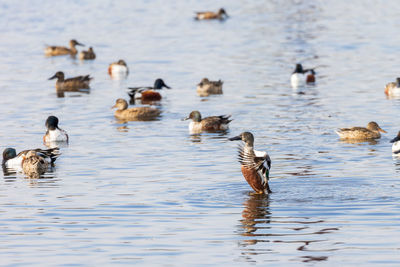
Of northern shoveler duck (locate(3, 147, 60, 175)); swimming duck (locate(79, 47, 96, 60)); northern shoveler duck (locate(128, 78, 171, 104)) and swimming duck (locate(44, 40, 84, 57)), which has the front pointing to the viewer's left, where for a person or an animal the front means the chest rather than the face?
northern shoveler duck (locate(3, 147, 60, 175))

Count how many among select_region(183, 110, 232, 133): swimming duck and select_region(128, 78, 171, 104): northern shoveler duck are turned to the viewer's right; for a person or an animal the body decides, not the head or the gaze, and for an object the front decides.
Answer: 1

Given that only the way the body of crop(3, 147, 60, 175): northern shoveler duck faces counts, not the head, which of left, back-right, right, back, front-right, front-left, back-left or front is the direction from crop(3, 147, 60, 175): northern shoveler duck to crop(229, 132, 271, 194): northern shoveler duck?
back-left

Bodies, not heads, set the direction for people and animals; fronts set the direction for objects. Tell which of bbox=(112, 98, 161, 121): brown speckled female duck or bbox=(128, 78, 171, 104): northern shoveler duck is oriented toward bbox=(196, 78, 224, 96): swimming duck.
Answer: the northern shoveler duck

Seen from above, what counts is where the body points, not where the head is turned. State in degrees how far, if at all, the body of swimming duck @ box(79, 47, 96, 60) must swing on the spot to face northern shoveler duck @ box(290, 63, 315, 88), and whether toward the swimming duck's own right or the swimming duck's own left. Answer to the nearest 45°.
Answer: approximately 45° to the swimming duck's own right

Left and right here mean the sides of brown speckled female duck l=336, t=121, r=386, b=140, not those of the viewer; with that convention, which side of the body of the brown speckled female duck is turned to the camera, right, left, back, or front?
right

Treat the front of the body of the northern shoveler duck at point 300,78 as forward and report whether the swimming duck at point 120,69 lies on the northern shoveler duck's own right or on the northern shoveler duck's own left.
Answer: on the northern shoveler duck's own right

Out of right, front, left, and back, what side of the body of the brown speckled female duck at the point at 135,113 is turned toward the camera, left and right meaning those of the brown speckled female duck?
left

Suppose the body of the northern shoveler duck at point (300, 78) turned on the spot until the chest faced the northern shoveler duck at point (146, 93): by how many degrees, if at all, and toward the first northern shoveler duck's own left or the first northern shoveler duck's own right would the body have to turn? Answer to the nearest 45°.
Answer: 0° — it already faces it

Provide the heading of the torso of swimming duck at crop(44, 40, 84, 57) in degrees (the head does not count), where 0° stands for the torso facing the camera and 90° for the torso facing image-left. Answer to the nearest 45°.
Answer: approximately 270°
